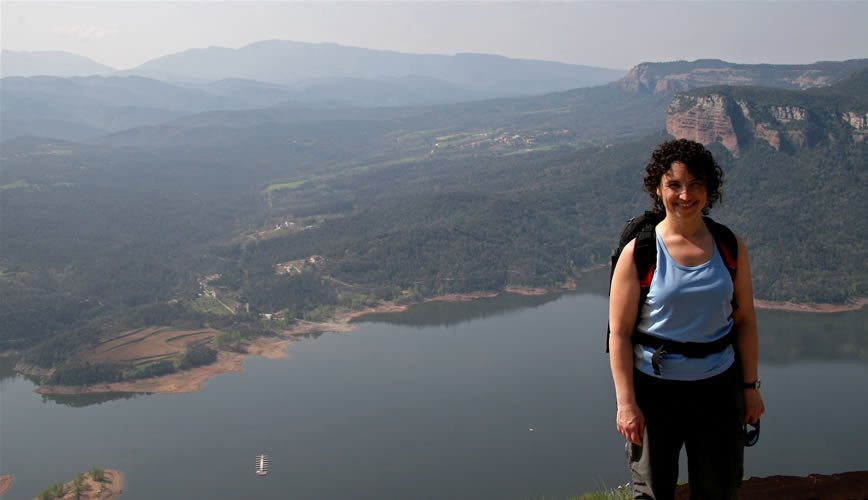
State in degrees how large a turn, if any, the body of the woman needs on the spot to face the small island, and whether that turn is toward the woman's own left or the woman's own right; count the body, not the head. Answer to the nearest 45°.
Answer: approximately 135° to the woman's own right

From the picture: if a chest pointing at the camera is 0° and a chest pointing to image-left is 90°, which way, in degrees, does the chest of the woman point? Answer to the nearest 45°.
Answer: approximately 0°
